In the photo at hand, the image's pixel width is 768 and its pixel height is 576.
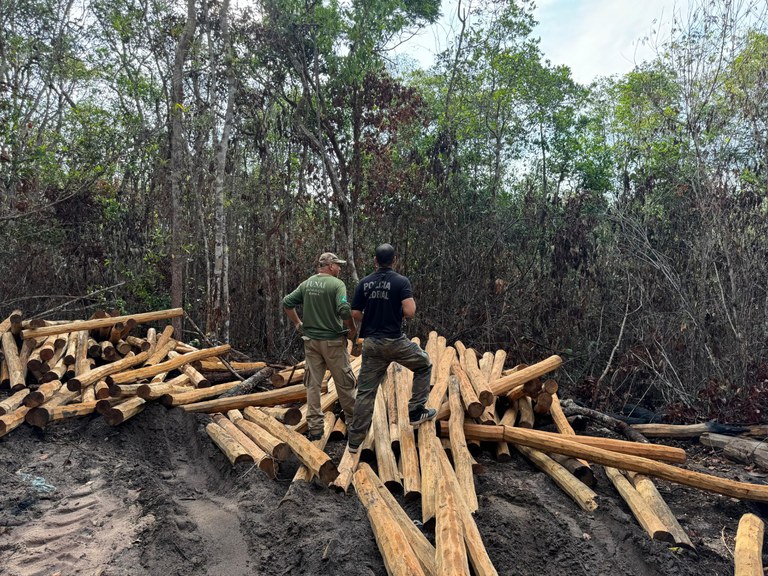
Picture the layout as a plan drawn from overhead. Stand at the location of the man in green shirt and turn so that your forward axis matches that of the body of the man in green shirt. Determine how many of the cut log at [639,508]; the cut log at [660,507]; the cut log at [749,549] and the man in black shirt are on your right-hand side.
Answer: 4

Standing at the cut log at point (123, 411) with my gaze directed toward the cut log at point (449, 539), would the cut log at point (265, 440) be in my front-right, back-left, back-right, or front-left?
front-left

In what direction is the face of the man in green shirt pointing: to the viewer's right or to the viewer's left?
to the viewer's right

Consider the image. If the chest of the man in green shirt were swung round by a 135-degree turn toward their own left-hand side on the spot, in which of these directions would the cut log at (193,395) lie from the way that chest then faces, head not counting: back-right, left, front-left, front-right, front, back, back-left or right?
front-right

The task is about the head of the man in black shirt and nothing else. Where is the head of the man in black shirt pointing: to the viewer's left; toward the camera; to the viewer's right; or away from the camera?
away from the camera

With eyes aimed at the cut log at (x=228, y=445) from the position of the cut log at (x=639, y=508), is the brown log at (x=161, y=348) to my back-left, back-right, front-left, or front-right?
front-right

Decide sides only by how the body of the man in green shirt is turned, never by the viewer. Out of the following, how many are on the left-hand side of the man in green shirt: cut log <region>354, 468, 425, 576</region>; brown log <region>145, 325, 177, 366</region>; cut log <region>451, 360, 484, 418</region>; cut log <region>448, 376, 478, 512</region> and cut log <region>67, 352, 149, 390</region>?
2

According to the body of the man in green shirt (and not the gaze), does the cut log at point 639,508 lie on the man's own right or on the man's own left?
on the man's own right

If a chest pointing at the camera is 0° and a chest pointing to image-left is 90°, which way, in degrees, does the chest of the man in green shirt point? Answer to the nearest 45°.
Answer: approximately 225°

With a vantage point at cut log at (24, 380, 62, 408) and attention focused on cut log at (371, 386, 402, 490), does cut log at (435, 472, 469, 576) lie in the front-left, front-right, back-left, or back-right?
front-right

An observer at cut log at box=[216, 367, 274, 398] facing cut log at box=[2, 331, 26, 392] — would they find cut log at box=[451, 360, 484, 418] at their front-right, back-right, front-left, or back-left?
back-left

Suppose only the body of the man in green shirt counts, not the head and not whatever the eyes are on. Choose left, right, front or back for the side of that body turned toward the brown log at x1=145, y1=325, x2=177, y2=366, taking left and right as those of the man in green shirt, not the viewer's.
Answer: left

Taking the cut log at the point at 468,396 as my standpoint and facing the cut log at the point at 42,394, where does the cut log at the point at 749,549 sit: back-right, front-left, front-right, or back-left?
back-left

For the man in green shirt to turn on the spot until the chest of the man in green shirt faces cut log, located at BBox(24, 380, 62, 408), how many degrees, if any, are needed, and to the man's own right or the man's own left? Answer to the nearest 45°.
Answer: approximately 135° to the man's own left

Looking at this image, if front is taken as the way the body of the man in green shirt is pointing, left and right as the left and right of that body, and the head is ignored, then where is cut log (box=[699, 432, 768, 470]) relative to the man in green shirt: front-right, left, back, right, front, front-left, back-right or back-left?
front-right
